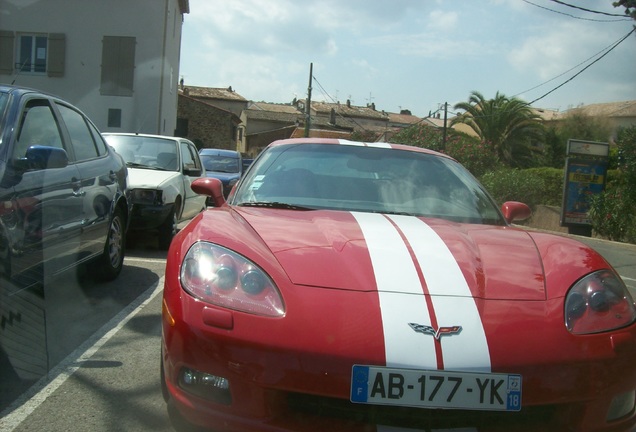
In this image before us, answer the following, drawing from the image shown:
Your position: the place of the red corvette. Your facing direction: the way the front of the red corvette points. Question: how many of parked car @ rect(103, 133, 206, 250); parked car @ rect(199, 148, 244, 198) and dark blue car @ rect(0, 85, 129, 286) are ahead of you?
0

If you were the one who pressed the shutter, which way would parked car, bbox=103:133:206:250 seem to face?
facing the viewer and to the left of the viewer

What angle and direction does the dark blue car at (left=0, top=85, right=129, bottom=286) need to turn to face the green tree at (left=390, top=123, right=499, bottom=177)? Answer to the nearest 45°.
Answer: approximately 180°

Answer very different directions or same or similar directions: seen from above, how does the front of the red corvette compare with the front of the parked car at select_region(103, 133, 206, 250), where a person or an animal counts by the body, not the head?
same or similar directions

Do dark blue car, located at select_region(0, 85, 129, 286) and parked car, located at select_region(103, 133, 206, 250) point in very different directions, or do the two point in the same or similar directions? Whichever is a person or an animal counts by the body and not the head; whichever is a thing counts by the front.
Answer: same or similar directions

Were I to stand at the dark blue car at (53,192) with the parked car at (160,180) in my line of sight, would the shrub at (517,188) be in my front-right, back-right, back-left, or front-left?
front-right

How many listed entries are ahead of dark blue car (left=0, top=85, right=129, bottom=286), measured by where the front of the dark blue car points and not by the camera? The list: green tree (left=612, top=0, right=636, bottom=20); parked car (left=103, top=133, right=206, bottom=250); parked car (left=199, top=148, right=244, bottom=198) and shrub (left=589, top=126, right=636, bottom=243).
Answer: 0

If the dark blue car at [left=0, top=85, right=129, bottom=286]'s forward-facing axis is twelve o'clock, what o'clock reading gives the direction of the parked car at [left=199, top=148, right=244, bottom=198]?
The parked car is roughly at 5 o'clock from the dark blue car.

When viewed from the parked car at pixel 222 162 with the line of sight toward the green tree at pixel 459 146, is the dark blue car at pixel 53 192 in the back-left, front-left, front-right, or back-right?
back-right

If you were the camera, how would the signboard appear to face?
facing the viewer

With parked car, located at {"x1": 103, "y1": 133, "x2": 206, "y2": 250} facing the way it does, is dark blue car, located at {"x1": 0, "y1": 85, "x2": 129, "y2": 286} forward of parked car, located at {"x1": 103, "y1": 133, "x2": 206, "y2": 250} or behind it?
forward

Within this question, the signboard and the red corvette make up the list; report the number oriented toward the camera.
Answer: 2

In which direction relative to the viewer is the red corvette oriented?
toward the camera
